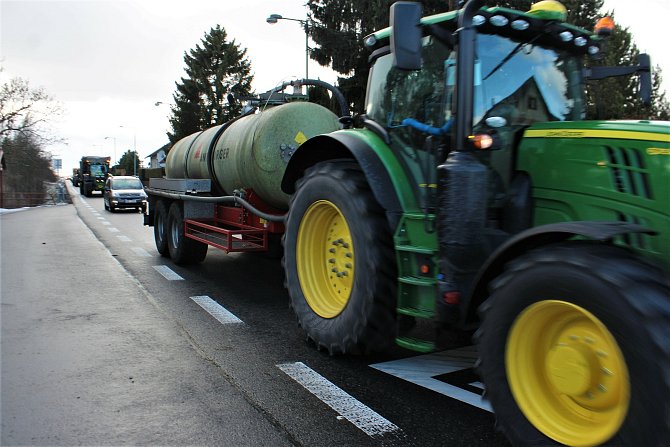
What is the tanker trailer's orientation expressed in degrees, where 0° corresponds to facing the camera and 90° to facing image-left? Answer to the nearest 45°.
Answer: approximately 315°

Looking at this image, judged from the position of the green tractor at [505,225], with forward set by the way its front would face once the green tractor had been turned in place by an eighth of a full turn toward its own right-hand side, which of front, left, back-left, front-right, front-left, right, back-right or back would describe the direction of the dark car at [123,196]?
back-right

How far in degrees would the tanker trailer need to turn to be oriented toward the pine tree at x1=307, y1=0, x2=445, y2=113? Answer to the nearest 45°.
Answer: approximately 135° to its left

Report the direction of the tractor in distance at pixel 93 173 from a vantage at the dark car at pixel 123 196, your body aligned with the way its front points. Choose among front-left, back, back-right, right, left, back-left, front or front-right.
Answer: back

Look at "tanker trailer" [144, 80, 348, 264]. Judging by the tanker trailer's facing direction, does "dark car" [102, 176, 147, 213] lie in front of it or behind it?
behind

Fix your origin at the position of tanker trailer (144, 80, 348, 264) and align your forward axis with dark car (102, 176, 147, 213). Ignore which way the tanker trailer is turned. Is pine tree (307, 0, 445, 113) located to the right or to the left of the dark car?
right

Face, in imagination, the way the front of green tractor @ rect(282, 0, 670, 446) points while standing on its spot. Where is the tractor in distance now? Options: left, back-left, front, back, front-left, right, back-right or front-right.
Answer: back

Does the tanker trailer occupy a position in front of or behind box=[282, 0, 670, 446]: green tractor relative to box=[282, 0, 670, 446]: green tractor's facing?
behind

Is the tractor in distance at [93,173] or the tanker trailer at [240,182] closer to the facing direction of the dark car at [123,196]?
the tanker trailer

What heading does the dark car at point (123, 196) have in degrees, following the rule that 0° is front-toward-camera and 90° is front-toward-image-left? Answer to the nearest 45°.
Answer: approximately 0°
